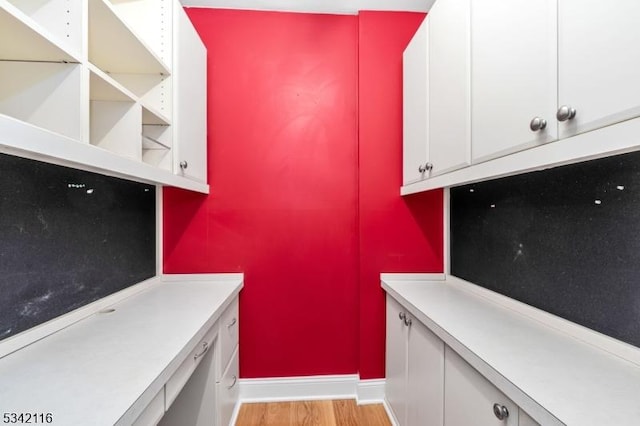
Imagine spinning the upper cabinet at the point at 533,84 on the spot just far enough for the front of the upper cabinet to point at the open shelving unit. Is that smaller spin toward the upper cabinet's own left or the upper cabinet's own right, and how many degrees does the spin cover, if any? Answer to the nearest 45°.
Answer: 0° — it already faces it

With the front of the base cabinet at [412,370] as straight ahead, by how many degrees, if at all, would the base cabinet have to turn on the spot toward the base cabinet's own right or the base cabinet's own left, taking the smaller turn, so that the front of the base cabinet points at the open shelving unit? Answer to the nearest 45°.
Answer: approximately 45° to the base cabinet's own left

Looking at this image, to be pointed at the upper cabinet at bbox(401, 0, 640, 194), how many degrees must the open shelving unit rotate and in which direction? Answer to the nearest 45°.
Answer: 0° — it already faces it

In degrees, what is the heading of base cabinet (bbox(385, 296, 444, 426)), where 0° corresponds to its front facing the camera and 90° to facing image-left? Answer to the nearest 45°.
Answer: approximately 90°

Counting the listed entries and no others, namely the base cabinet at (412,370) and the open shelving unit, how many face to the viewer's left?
1
